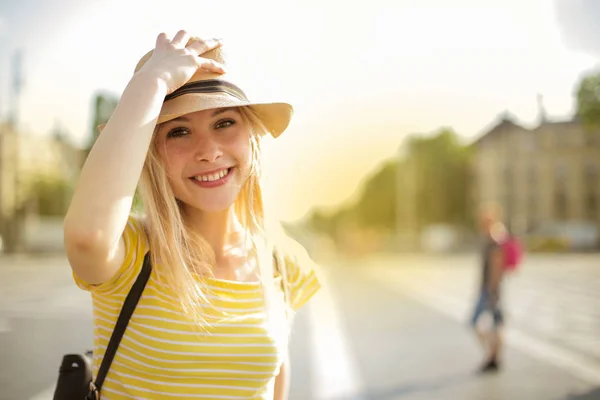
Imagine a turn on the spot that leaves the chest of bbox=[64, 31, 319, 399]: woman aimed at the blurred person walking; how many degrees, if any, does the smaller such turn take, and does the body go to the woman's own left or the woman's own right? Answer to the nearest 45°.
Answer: approximately 90° to the woman's own left

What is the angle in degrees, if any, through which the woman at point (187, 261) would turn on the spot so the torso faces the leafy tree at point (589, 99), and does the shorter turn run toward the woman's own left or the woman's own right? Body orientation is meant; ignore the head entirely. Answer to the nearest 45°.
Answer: approximately 90° to the woman's own left

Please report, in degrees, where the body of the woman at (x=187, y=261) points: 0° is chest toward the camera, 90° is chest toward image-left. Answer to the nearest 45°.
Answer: approximately 315°
